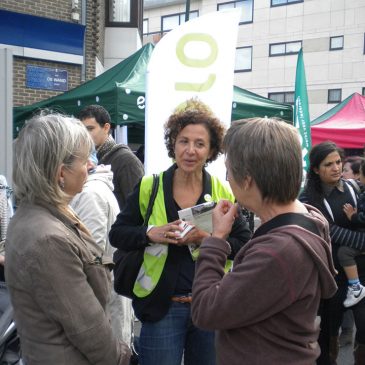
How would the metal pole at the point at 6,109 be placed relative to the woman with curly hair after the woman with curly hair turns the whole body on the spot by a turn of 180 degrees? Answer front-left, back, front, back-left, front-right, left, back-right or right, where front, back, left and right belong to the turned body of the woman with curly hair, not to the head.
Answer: front-left

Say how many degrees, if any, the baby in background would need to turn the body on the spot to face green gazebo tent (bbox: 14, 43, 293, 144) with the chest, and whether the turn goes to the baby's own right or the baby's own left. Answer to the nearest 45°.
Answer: approximately 45° to the baby's own right

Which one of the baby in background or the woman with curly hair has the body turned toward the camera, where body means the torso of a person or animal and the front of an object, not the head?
the woman with curly hair

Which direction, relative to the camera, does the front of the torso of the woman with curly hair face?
toward the camera

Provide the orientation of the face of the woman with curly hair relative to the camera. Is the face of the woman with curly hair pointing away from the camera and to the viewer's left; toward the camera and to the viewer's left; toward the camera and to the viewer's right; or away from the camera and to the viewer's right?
toward the camera and to the viewer's right

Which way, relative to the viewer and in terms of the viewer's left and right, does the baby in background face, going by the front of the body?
facing to the left of the viewer

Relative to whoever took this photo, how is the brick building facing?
facing the viewer and to the right of the viewer

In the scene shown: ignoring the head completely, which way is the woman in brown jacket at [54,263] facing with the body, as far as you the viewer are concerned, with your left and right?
facing away from the viewer and to the right of the viewer

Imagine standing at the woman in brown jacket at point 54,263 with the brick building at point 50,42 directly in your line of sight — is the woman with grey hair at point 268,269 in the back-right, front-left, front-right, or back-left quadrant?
back-right

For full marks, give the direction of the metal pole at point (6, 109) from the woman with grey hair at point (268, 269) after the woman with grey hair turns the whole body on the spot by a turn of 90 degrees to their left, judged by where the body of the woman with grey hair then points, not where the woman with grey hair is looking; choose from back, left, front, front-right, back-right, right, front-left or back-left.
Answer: right
